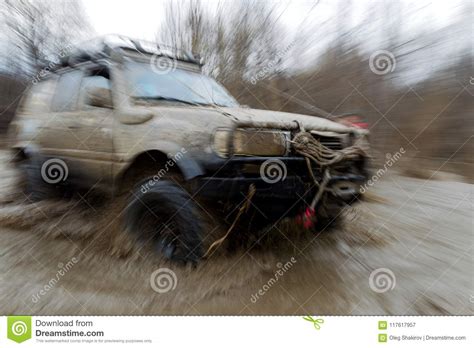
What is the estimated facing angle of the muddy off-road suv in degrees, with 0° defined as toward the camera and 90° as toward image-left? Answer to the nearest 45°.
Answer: approximately 315°

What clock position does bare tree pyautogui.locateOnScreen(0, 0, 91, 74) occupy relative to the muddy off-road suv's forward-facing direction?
The bare tree is roughly at 6 o'clock from the muddy off-road suv.
